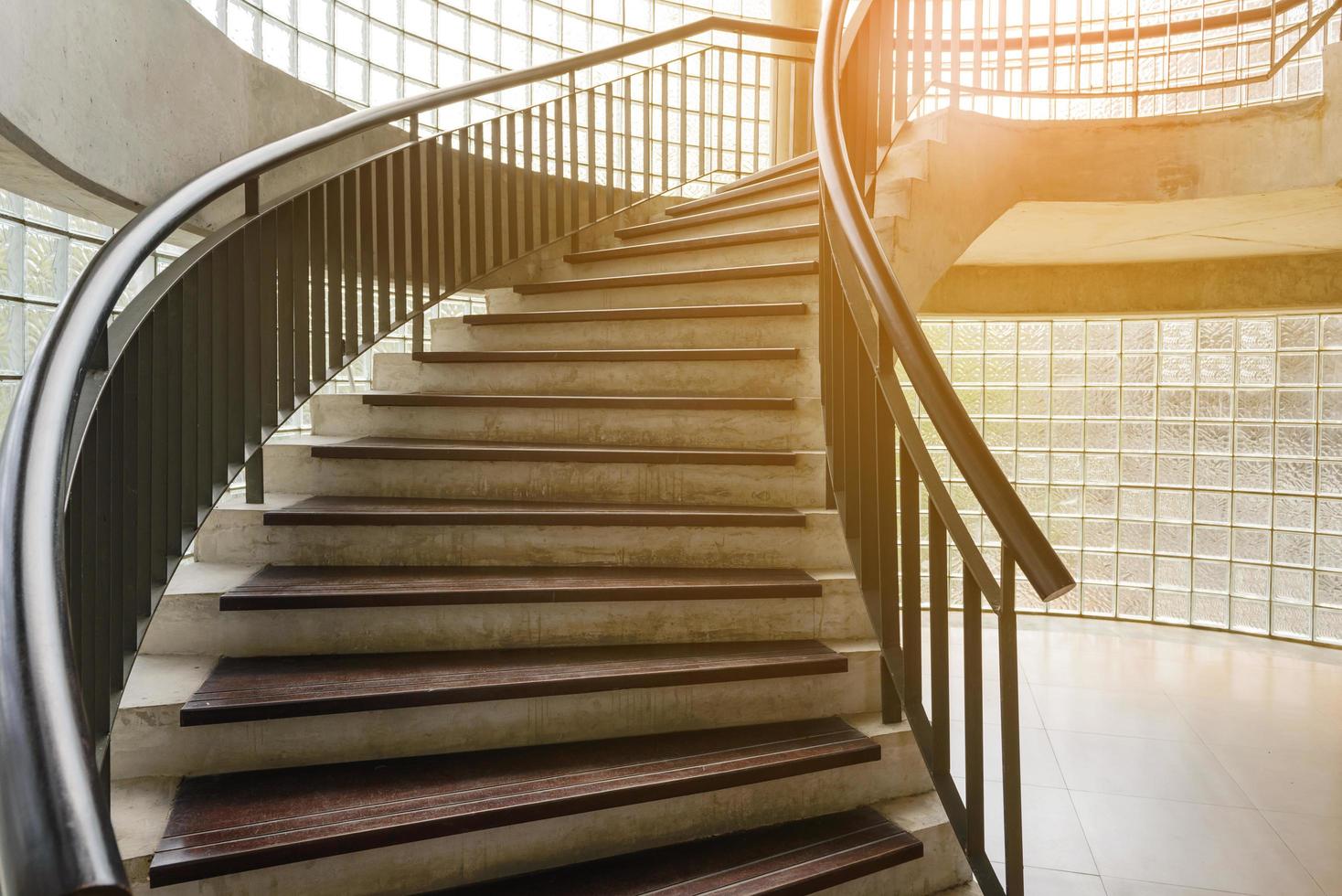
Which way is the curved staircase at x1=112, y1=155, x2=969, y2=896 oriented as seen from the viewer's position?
toward the camera
